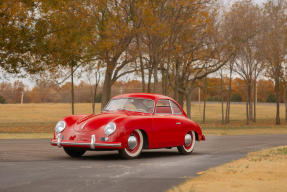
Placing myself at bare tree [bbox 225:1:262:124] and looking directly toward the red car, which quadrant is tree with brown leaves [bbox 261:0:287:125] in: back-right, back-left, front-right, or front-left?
back-left

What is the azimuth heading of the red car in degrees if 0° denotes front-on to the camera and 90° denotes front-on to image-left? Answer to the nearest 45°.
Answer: approximately 45°

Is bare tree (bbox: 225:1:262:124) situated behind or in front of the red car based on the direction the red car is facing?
behind

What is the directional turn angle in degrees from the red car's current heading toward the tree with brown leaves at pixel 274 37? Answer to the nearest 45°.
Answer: approximately 180°

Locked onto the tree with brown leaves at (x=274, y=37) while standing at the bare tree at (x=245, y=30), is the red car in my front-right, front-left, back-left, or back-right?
back-right
